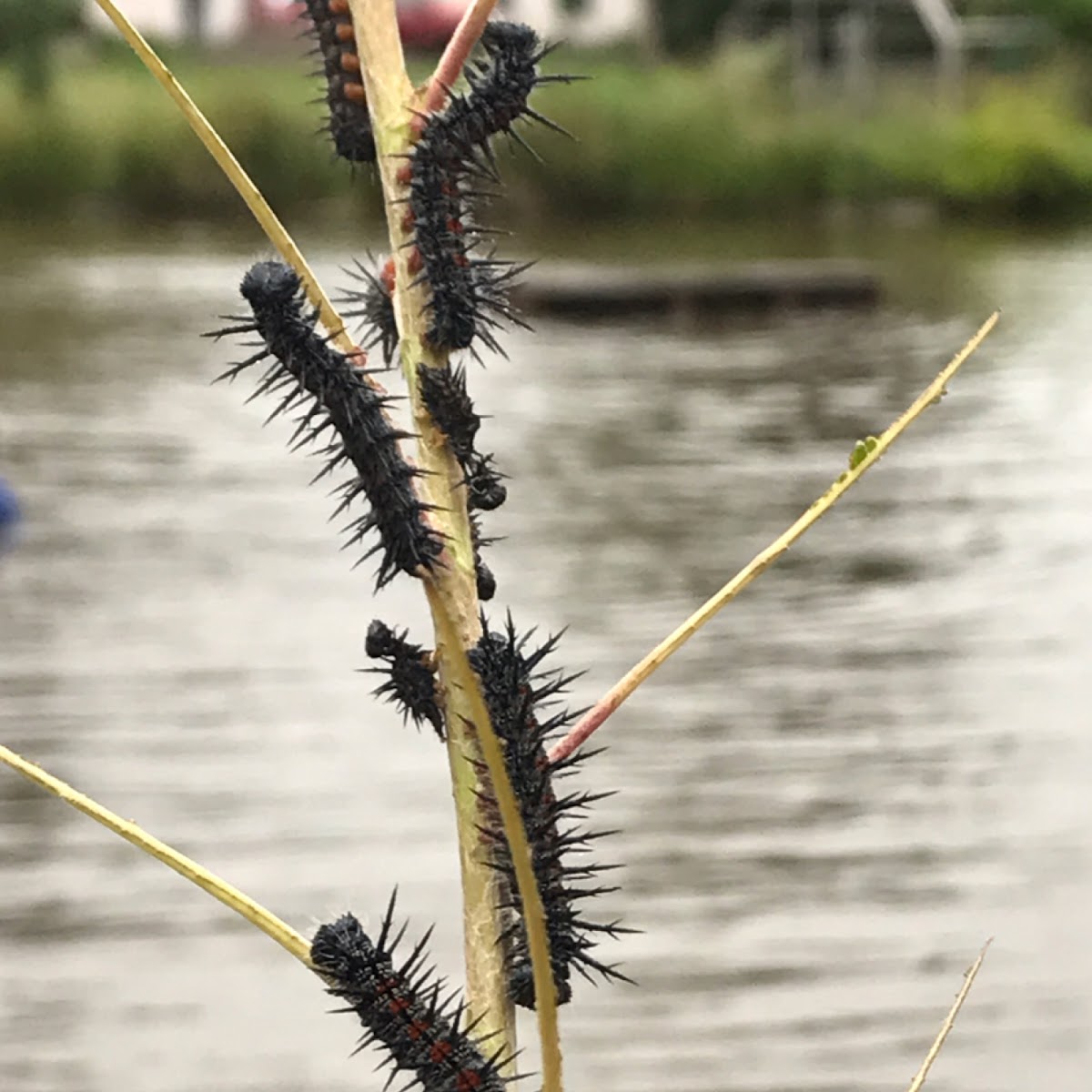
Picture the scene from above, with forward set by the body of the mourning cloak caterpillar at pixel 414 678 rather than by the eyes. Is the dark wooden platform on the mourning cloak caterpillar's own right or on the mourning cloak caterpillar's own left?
on the mourning cloak caterpillar's own right

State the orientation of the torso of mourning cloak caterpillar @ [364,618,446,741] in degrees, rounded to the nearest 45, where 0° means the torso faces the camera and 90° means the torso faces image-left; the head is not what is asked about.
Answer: approximately 90°
